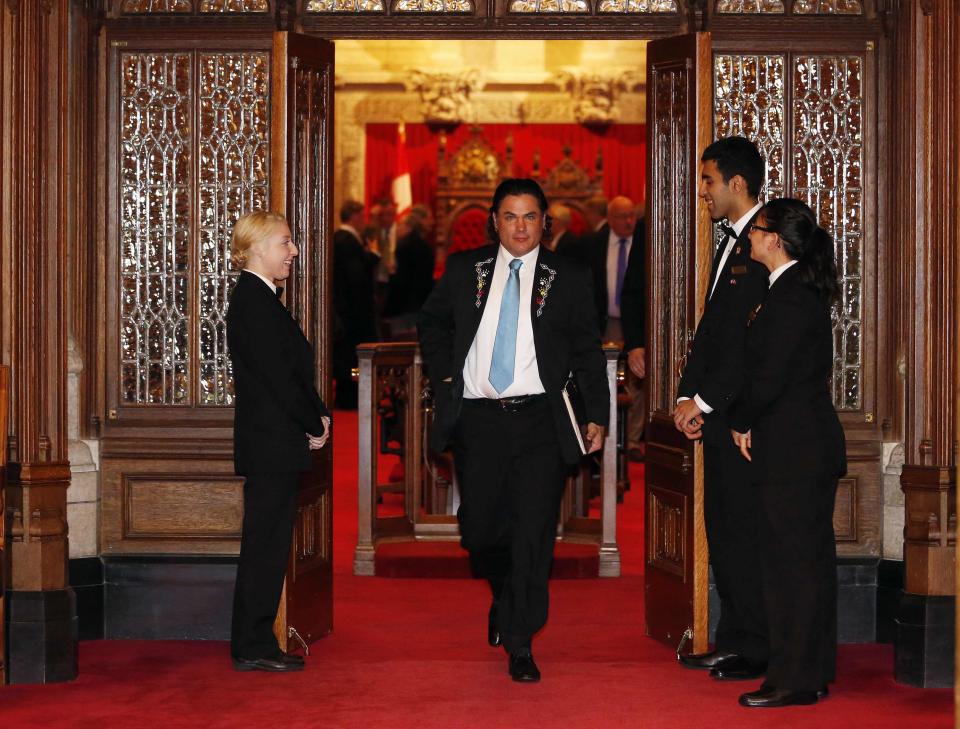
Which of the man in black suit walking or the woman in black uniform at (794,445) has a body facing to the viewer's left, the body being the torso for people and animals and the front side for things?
the woman in black uniform

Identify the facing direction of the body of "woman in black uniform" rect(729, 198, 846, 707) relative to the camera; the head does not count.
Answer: to the viewer's left

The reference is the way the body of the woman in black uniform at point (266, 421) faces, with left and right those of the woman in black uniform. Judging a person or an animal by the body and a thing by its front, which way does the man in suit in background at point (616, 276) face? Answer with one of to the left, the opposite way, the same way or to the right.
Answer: to the right

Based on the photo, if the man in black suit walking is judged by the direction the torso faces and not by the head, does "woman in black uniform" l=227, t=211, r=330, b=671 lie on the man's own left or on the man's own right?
on the man's own right

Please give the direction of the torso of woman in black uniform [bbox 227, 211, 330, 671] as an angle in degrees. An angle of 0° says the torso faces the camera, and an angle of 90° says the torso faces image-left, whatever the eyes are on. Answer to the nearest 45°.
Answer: approximately 270°

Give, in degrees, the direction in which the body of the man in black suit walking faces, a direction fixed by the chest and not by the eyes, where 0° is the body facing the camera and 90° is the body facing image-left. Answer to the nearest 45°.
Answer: approximately 0°

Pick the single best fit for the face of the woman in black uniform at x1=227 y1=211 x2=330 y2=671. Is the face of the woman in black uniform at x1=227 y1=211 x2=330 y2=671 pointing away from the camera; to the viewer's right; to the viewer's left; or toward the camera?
to the viewer's right

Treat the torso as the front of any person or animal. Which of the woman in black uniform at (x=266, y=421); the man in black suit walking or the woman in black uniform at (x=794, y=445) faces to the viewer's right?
the woman in black uniform at (x=266, y=421)

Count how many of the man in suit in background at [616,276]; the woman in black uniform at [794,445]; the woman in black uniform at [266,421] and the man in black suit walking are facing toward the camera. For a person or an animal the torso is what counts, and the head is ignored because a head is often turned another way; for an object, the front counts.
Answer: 2

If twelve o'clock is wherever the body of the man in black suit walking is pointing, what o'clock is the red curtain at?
The red curtain is roughly at 6 o'clock from the man in black suit walking.

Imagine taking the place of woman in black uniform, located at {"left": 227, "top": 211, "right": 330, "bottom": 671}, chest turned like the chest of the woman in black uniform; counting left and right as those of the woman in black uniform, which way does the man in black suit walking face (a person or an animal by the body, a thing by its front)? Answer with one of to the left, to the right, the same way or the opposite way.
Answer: to the right

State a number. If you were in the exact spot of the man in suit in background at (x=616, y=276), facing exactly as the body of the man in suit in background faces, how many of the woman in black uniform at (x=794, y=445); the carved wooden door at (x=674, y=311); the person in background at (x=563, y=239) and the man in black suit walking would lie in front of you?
3
